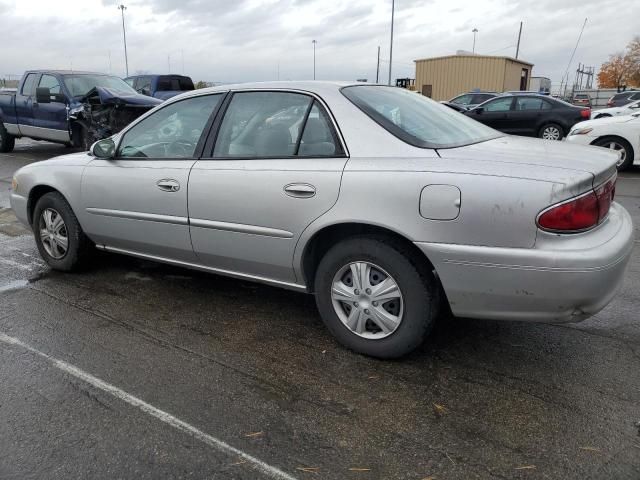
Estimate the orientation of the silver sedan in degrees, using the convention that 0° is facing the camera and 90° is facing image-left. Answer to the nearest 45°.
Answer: approximately 135°

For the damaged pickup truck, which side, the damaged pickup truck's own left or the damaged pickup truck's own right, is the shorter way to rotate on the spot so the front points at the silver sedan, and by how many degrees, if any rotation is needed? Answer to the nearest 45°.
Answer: approximately 45° to the damaged pickup truck's own right

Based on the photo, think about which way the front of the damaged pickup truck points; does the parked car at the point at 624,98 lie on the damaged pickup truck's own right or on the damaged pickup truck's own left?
on the damaged pickup truck's own left

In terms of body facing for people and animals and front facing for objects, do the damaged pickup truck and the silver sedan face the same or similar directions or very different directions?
very different directions

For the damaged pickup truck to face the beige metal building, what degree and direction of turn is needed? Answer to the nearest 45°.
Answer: approximately 90° to its left

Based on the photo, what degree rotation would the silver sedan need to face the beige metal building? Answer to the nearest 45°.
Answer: approximately 45° to its right

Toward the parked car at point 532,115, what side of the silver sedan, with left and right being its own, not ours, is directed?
right

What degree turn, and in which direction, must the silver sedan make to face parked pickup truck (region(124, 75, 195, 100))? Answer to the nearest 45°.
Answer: approximately 45° to its right

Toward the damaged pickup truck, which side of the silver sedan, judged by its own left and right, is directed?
front

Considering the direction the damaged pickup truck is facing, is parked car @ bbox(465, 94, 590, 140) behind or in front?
in front
